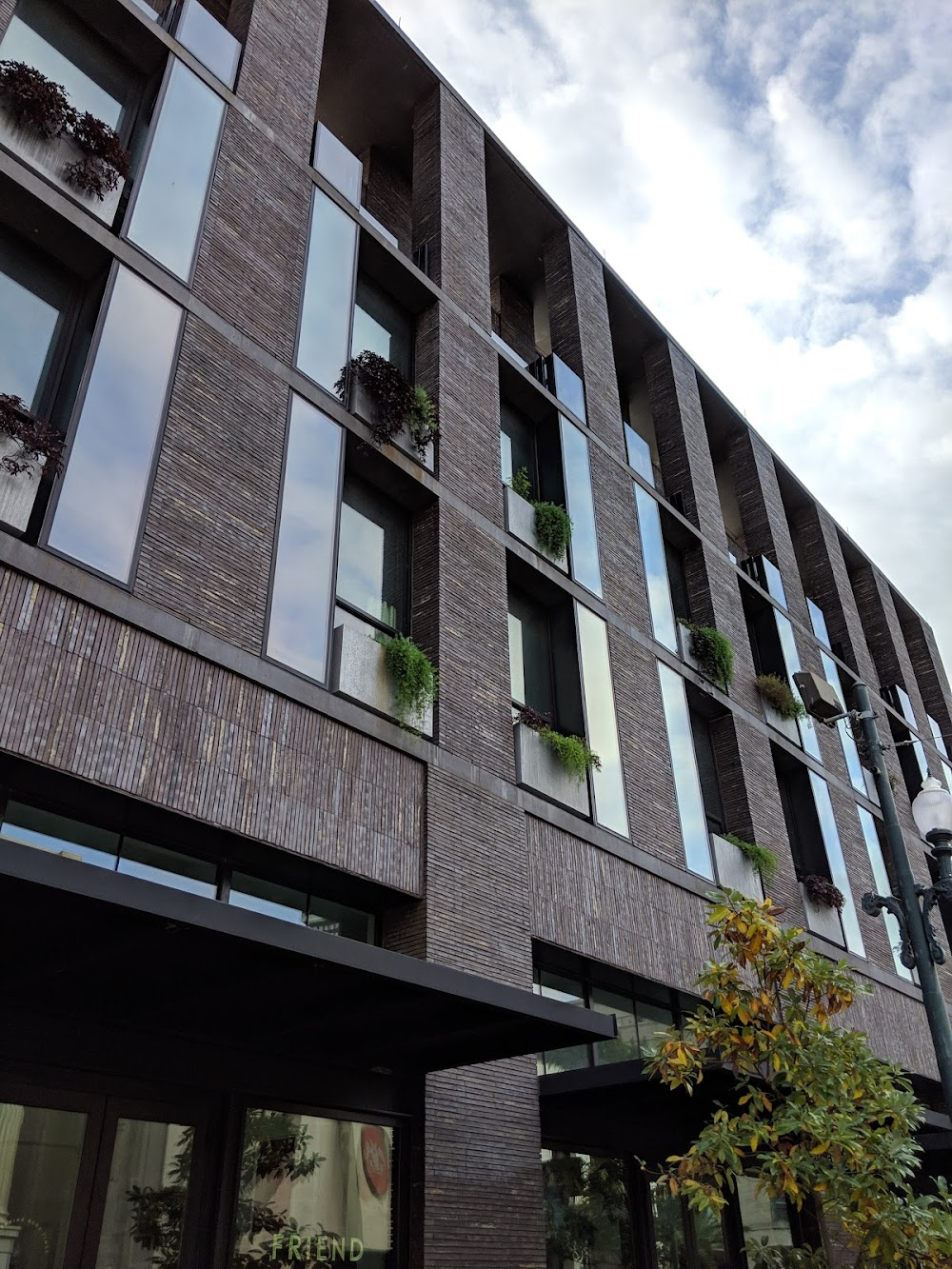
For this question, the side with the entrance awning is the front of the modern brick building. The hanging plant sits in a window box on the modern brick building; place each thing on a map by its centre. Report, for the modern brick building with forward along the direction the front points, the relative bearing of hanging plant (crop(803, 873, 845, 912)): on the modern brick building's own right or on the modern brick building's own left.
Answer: on the modern brick building's own left

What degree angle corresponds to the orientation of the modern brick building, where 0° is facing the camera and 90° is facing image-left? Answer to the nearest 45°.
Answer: approximately 315°
